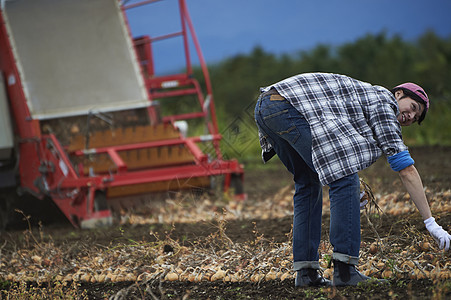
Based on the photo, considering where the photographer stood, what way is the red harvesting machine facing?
facing the viewer and to the right of the viewer
